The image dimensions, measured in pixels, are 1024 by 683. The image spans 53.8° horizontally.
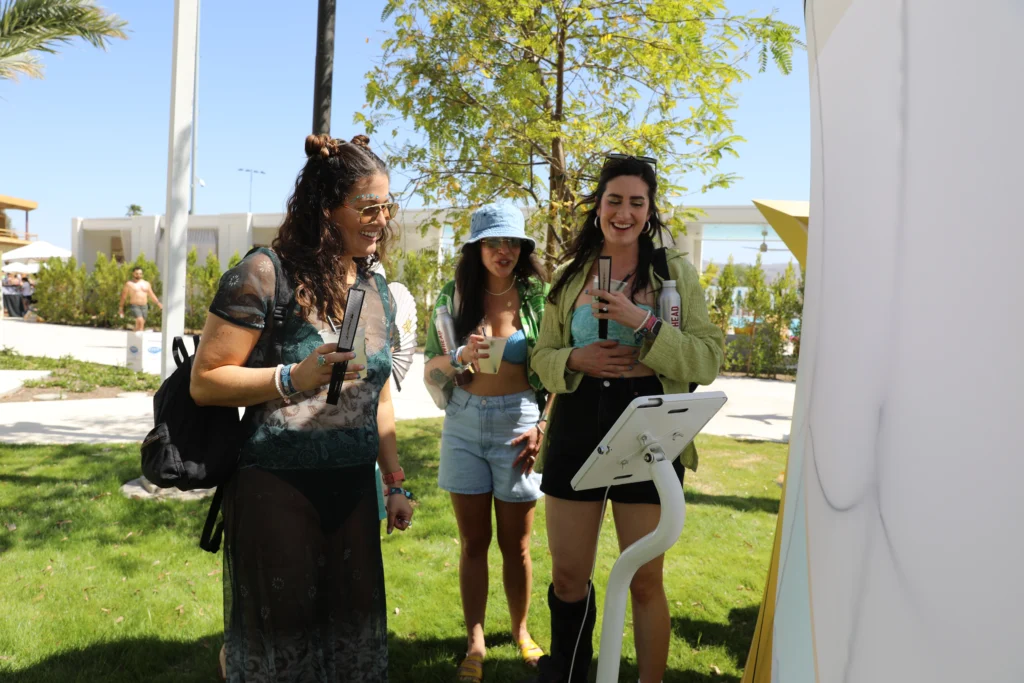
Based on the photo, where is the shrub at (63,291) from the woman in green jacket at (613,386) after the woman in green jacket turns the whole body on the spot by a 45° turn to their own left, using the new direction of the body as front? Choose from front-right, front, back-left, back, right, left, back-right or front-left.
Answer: back

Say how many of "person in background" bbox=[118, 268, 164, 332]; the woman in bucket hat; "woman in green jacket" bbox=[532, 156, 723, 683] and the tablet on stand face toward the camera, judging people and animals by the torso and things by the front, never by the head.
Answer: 3

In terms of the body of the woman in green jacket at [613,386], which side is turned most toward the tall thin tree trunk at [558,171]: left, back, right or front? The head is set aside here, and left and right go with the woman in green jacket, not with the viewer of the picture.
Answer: back

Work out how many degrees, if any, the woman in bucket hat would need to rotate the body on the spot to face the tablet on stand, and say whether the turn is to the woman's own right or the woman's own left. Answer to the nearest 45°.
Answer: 0° — they already face it

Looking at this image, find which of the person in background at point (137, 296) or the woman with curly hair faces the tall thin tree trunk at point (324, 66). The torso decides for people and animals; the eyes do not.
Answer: the person in background

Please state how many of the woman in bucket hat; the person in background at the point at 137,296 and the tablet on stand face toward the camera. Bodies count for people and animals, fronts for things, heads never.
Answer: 2

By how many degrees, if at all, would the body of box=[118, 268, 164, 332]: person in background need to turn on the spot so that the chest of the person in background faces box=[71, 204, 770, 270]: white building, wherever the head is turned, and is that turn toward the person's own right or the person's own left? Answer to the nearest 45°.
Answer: approximately 180°

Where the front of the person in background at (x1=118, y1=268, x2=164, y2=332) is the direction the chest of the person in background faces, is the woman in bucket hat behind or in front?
in front

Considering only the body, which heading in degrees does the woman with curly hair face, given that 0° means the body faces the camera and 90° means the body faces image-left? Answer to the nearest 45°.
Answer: approximately 315°

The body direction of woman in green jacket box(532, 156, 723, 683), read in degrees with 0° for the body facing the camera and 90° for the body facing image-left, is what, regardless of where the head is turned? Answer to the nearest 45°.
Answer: approximately 0°

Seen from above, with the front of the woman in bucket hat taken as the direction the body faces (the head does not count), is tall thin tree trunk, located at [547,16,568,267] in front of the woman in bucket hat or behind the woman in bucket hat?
behind
